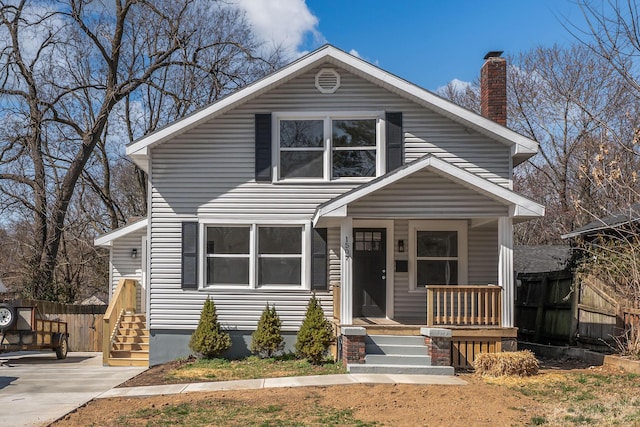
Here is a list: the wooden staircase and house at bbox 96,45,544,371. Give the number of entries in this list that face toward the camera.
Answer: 2

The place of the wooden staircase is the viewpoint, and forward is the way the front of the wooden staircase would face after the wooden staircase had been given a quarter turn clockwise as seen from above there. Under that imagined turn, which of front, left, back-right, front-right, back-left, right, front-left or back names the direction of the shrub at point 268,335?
back-left

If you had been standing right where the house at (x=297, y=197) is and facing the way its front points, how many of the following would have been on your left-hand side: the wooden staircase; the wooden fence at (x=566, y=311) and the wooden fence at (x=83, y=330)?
1

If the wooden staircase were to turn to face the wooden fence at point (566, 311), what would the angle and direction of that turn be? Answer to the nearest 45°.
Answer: approximately 90° to its left

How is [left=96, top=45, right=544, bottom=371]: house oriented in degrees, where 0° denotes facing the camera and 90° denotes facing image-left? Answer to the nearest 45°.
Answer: approximately 0°

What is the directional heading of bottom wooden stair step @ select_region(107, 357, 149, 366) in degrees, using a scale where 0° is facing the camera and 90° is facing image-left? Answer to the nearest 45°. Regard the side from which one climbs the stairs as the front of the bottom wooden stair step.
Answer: approximately 0°

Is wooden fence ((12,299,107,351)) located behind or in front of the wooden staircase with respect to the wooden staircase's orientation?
behind
